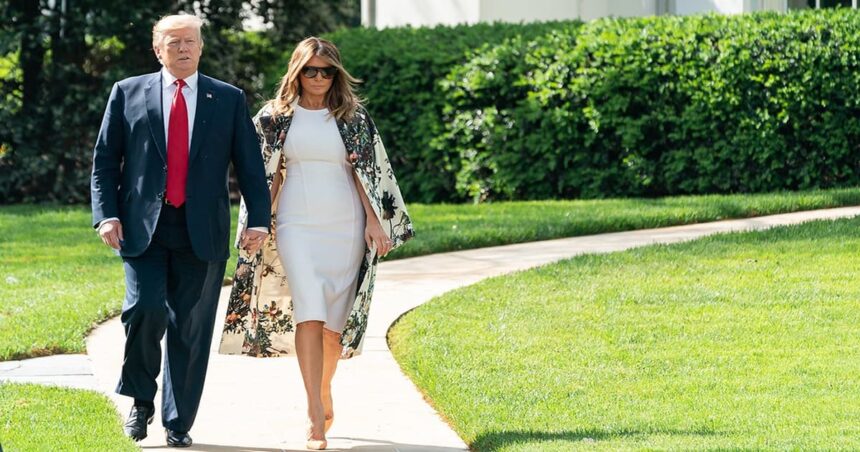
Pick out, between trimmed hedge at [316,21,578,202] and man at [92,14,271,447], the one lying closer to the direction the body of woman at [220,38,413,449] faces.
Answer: the man

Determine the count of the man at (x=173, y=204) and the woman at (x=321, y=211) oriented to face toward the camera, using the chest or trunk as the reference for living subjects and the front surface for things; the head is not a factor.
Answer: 2

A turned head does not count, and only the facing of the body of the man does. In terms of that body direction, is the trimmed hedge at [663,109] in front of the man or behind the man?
behind

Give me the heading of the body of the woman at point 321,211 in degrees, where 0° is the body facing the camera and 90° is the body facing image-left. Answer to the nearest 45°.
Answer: approximately 0°

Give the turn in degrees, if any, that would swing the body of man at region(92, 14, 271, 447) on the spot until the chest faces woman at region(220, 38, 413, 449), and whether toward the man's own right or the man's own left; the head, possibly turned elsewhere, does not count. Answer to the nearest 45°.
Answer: approximately 90° to the man's own left

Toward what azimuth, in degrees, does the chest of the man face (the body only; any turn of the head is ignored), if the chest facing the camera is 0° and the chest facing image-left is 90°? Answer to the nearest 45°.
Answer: approximately 0°

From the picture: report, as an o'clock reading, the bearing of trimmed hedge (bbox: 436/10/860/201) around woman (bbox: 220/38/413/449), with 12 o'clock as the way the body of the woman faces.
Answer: The trimmed hedge is roughly at 7 o'clock from the woman.

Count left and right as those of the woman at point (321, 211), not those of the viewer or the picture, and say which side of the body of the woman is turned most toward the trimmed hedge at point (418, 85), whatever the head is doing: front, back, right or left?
back
